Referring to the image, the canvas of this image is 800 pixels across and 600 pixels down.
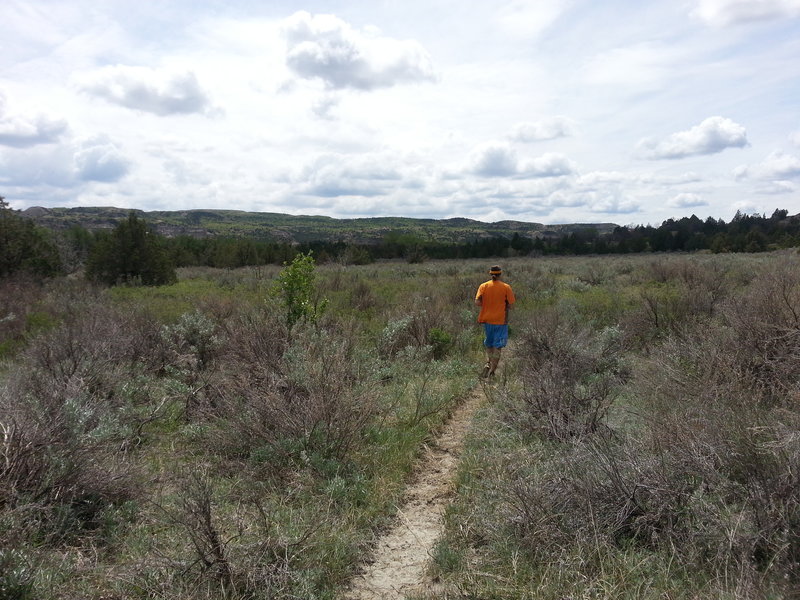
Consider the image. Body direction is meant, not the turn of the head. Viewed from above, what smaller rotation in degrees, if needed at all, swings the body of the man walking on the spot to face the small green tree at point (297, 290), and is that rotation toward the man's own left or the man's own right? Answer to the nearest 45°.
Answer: approximately 90° to the man's own left

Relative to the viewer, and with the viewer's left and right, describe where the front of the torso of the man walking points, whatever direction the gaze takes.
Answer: facing away from the viewer

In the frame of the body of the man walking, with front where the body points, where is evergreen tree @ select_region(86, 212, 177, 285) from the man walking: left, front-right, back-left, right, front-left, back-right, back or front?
front-left

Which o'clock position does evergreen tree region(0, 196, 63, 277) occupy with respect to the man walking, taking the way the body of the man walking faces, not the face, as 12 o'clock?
The evergreen tree is roughly at 10 o'clock from the man walking.

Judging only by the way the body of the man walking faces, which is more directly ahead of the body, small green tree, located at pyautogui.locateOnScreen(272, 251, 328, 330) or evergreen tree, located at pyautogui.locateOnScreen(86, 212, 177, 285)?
the evergreen tree

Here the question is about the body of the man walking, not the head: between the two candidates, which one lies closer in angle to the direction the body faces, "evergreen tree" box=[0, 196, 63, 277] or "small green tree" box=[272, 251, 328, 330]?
the evergreen tree
